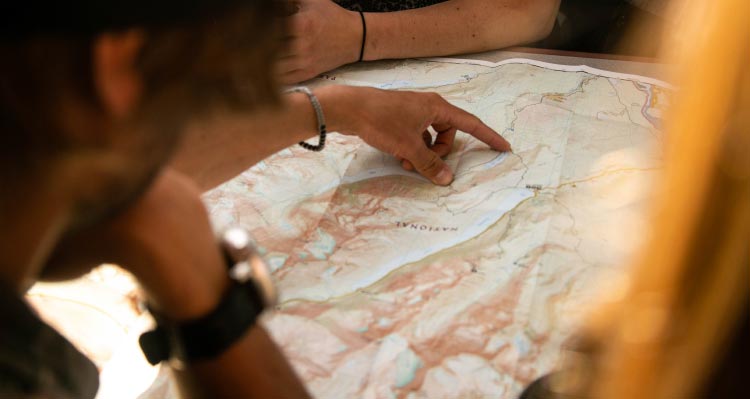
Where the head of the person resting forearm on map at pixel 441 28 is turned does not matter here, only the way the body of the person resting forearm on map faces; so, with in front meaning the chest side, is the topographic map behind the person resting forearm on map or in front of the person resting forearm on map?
in front

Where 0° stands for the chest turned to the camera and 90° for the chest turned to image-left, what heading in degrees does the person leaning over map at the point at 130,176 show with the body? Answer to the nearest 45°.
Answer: approximately 270°

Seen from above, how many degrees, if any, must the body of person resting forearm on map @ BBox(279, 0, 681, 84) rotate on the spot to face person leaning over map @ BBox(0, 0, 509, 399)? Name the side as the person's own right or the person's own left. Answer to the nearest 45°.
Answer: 0° — they already face them

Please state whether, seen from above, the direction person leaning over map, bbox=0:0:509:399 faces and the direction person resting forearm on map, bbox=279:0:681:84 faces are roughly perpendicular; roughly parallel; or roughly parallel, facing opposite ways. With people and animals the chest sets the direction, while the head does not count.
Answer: roughly perpendicular

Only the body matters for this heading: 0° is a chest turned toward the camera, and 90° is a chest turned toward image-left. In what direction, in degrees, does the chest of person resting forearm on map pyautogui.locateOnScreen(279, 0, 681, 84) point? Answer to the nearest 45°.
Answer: approximately 0°

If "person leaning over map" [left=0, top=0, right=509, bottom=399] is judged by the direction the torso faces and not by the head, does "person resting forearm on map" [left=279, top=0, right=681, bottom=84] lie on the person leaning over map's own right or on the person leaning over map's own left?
on the person leaning over map's own left

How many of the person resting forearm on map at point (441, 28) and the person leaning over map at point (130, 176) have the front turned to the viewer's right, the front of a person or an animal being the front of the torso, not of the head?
1
